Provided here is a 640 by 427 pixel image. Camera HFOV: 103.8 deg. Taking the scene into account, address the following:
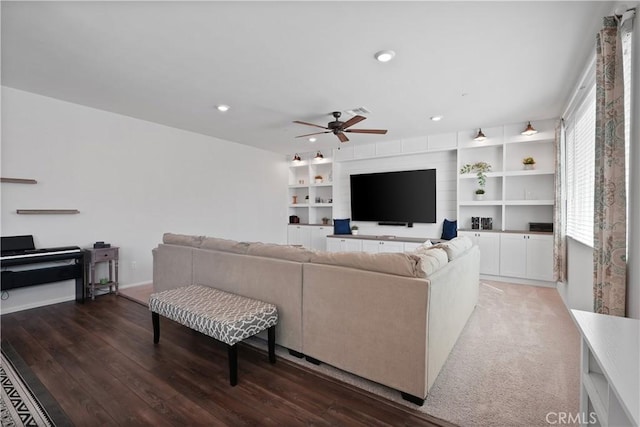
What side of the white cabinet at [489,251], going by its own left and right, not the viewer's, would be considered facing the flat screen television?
right

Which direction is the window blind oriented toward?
to the viewer's left

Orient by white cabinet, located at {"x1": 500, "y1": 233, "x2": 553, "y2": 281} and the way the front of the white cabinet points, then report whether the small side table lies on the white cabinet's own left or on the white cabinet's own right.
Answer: on the white cabinet's own right

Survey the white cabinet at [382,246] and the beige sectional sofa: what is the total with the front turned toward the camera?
1

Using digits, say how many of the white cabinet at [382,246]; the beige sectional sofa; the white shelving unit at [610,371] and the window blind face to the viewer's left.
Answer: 2

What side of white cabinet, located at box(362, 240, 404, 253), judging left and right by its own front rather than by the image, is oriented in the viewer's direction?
front

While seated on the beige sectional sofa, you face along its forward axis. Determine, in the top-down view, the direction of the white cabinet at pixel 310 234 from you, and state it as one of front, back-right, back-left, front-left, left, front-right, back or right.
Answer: front-left

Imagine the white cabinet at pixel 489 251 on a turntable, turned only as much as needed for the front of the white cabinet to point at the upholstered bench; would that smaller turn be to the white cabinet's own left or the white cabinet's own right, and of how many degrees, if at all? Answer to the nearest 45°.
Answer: approximately 45° to the white cabinet's own right

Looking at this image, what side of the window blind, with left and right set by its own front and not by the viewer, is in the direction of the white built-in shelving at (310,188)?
front

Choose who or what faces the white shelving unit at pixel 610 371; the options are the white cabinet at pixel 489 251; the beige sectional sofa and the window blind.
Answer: the white cabinet at pixel 489 251

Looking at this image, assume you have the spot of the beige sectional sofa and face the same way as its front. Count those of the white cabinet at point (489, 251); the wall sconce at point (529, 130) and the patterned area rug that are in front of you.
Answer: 2

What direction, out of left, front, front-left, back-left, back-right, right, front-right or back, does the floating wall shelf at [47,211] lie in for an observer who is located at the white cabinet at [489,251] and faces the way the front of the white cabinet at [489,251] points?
front-right

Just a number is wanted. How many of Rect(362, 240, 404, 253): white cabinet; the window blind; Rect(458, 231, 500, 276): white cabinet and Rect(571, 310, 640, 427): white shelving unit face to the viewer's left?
2

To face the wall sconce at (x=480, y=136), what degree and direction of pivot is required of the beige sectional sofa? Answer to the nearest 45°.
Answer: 0° — it already faces it

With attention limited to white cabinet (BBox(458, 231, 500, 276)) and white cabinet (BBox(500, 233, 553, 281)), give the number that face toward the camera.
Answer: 2

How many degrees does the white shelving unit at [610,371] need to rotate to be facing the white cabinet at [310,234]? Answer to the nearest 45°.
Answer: approximately 45° to its right

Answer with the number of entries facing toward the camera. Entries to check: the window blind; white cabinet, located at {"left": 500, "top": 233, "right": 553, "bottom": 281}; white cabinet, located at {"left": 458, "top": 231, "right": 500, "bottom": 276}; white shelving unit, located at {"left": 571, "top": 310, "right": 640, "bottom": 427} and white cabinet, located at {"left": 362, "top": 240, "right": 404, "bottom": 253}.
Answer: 3

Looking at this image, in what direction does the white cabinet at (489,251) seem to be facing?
toward the camera
